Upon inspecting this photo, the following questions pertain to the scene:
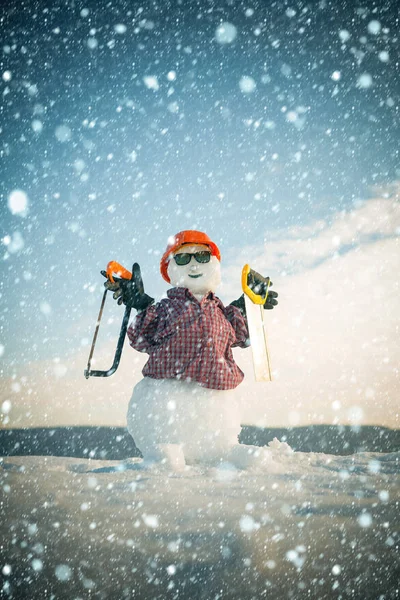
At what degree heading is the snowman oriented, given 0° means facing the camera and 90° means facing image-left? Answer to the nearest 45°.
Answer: approximately 0°
